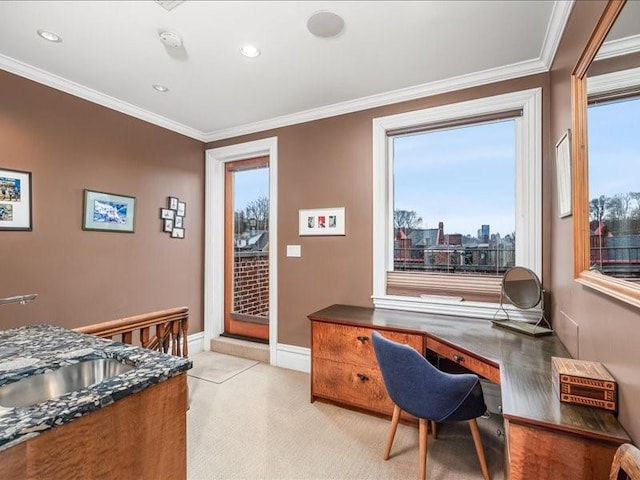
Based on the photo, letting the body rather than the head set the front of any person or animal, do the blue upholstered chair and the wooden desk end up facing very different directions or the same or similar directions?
very different directions

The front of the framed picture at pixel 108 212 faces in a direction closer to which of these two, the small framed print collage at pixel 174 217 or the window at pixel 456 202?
the window

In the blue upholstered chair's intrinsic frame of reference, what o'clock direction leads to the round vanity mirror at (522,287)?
The round vanity mirror is roughly at 12 o'clock from the blue upholstered chair.

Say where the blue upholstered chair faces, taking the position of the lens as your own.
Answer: facing away from the viewer and to the right of the viewer

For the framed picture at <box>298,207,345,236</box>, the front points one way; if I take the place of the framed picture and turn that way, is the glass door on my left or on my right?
on my right

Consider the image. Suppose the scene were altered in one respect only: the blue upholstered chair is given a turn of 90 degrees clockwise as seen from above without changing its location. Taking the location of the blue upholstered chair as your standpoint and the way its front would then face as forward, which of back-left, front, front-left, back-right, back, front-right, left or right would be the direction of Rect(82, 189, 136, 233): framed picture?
back-right

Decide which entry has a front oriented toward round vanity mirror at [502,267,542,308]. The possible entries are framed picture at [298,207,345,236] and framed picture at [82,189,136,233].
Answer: framed picture at [82,189,136,233]

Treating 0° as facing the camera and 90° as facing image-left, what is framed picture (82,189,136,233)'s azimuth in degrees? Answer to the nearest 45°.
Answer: approximately 315°

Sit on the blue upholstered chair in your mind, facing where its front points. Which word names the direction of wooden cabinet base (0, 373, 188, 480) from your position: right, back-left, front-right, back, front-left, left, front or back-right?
back

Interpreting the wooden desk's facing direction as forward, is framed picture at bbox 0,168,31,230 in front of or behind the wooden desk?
in front

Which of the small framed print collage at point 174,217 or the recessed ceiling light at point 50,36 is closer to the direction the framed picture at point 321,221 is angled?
the recessed ceiling light

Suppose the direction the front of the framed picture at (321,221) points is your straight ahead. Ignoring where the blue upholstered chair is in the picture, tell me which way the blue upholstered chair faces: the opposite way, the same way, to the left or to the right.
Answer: the opposite way
